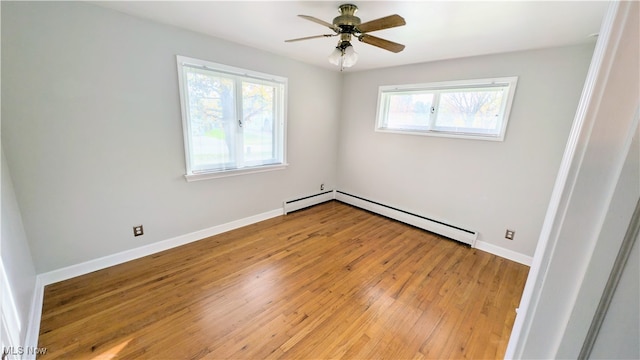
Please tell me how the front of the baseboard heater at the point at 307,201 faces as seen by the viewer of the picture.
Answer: facing the viewer and to the right of the viewer

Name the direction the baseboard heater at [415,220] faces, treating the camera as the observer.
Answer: facing the viewer and to the left of the viewer

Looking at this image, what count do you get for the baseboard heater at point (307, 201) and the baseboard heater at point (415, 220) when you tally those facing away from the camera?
0

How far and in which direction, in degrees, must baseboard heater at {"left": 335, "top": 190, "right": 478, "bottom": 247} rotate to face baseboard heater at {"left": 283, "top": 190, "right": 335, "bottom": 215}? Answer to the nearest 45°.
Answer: approximately 45° to its right

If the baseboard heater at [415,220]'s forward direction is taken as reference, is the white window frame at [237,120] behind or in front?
in front

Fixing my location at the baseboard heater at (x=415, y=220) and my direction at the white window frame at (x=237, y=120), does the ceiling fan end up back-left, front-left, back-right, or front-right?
front-left

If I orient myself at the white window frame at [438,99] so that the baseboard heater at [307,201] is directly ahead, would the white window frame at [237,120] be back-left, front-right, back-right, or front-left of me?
front-left

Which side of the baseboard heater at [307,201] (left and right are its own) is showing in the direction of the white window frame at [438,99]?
front
